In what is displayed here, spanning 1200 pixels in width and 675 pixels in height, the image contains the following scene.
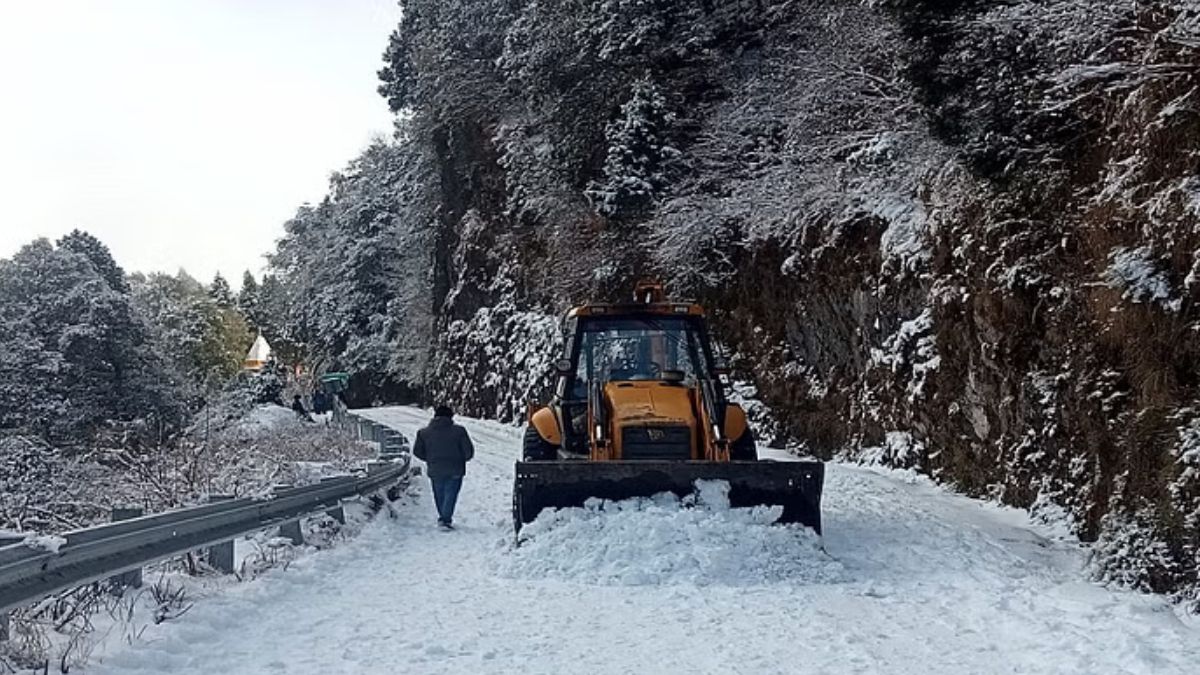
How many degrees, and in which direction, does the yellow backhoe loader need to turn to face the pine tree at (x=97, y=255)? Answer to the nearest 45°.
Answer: approximately 135° to its right

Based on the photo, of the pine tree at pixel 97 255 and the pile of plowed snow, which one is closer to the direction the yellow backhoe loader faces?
the pile of plowed snow

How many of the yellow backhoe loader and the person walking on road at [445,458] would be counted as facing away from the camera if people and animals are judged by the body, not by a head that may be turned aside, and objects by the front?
1

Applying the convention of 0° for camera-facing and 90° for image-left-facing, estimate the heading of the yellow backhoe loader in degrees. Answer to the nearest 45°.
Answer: approximately 0°

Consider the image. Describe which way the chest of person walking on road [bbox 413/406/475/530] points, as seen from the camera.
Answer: away from the camera

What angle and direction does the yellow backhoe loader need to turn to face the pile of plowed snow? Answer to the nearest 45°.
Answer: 0° — it already faces it

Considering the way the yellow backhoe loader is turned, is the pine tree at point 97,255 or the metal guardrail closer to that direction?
the metal guardrail

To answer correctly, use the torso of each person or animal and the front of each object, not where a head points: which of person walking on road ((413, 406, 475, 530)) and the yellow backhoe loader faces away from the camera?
the person walking on road

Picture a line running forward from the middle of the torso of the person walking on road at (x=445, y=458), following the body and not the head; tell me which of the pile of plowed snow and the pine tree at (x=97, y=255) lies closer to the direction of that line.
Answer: the pine tree

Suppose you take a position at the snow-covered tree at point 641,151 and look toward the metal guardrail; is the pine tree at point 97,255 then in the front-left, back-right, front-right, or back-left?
back-right

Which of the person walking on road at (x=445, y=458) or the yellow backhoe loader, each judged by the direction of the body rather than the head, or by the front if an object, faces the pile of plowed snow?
the yellow backhoe loader
